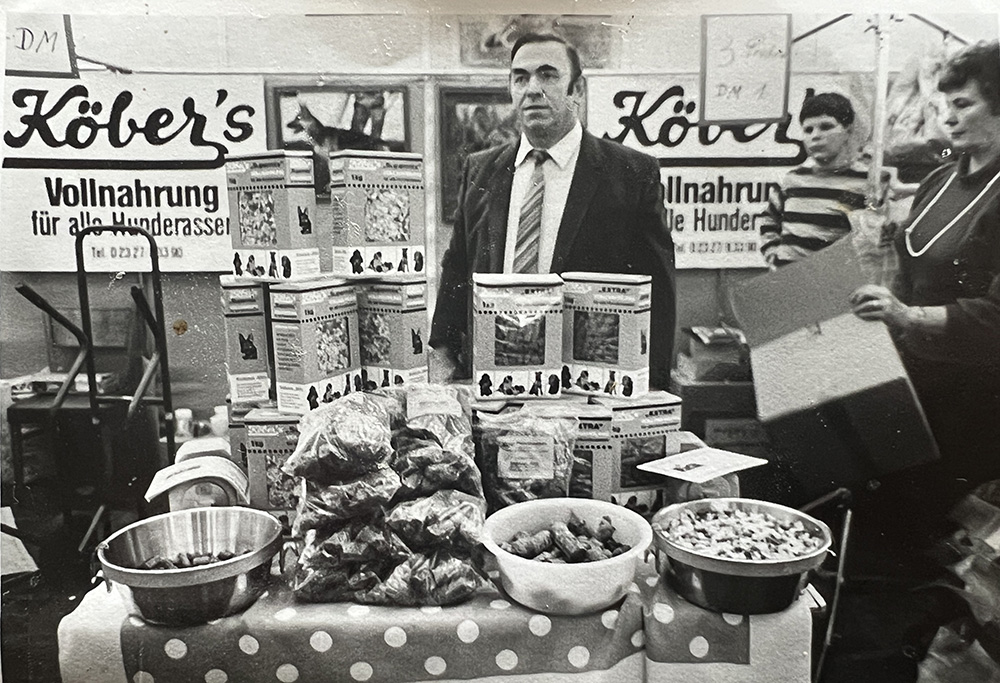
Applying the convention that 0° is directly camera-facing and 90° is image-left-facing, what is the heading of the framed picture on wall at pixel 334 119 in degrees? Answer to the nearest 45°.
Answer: approximately 0°

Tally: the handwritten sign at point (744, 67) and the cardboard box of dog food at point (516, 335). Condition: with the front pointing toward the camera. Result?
2

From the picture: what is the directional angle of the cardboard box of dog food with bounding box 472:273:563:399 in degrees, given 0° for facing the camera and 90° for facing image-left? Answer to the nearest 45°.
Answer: approximately 0°

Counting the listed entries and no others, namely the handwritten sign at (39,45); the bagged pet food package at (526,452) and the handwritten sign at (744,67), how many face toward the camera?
3

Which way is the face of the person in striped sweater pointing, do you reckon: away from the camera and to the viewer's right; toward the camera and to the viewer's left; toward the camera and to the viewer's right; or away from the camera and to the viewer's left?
toward the camera and to the viewer's left

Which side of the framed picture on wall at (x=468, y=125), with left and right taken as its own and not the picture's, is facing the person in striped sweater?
left

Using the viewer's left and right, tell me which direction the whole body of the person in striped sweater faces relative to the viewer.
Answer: facing the viewer and to the left of the viewer

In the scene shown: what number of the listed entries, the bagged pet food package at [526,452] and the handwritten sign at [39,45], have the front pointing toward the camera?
2

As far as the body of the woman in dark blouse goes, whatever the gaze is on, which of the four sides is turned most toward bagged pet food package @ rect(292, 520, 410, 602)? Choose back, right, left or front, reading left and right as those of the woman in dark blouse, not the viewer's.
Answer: front
